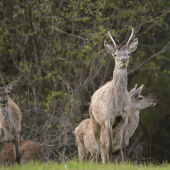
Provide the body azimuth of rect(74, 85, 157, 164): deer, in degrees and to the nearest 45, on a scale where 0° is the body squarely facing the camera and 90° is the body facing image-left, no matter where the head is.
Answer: approximately 270°

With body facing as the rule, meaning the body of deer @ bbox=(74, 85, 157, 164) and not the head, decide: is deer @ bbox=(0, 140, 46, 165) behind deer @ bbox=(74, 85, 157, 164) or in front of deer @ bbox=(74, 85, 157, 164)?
behind

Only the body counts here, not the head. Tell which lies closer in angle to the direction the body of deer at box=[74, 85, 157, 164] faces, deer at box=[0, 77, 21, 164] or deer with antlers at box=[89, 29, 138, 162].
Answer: the deer with antlers

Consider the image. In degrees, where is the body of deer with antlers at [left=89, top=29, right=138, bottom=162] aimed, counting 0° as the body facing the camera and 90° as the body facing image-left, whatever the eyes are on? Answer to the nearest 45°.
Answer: approximately 315°

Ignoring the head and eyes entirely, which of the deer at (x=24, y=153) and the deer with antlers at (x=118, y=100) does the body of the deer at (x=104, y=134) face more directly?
the deer with antlers

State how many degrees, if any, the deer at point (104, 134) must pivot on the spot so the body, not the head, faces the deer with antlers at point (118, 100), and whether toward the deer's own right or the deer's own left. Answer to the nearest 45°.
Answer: approximately 90° to the deer's own right
